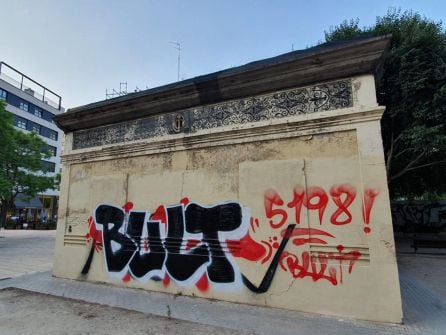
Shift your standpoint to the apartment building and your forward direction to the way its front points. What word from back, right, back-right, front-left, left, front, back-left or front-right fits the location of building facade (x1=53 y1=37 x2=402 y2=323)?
front-right

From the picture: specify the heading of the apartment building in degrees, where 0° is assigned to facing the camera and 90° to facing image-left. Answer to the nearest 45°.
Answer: approximately 315°

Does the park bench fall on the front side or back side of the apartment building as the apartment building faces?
on the front side

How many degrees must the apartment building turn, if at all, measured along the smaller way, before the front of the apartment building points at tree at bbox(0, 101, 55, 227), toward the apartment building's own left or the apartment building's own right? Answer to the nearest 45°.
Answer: approximately 45° to the apartment building's own right
